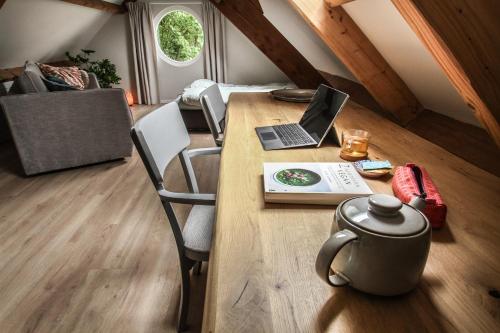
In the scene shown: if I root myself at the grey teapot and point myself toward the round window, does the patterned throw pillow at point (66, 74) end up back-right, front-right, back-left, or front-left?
front-left

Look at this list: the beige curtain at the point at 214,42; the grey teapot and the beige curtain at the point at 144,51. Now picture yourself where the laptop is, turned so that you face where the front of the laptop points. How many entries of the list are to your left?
1

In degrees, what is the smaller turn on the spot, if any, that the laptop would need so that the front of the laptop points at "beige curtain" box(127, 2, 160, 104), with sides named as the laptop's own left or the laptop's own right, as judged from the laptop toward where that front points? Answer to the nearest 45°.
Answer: approximately 45° to the laptop's own right

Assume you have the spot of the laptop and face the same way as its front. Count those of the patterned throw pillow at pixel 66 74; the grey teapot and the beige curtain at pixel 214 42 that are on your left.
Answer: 1

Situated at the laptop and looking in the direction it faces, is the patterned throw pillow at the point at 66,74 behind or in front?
in front

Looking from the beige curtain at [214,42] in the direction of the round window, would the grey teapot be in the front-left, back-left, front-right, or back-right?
back-left

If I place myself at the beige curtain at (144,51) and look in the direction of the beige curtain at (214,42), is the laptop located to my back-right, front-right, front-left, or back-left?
front-right

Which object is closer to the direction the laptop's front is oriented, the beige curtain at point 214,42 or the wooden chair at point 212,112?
the wooden chair

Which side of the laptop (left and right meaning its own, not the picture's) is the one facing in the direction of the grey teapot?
left

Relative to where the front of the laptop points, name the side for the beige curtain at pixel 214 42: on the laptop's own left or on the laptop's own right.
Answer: on the laptop's own right

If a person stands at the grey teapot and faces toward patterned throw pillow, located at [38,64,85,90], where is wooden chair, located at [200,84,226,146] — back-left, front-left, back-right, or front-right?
front-right

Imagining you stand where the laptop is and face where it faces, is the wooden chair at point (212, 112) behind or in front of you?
in front

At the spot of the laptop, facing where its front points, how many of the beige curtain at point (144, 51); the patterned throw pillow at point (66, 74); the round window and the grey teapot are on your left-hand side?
1

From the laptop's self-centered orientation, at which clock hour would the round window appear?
The round window is roughly at 2 o'clock from the laptop.

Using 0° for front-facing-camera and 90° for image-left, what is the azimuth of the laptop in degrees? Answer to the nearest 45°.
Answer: approximately 90°

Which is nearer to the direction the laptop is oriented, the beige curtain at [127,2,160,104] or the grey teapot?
the beige curtain
